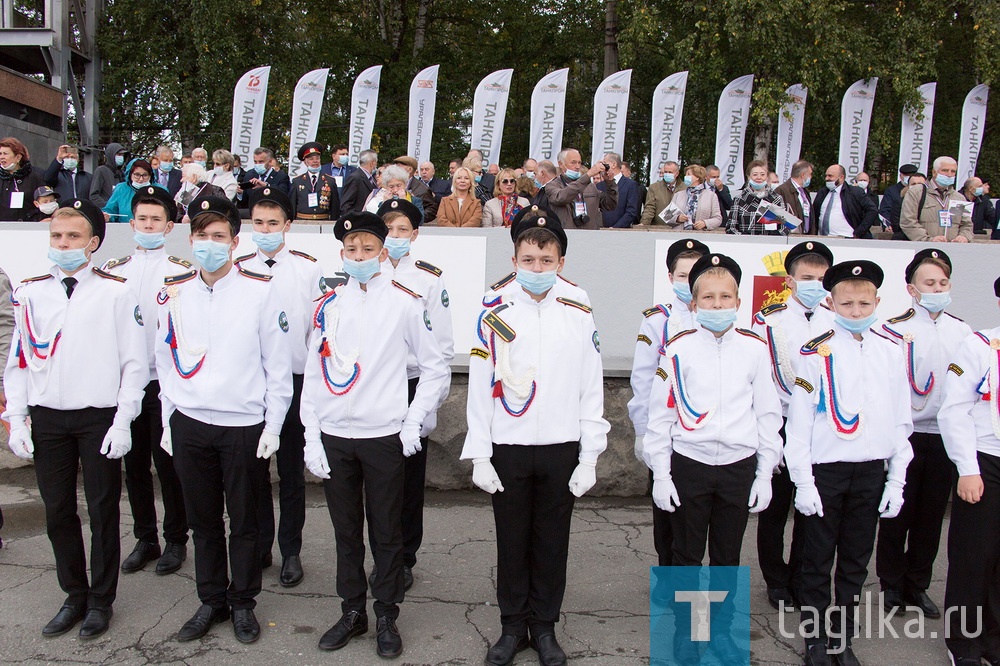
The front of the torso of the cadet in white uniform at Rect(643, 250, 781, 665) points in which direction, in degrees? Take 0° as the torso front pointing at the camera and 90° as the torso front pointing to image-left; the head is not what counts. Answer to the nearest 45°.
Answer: approximately 0°

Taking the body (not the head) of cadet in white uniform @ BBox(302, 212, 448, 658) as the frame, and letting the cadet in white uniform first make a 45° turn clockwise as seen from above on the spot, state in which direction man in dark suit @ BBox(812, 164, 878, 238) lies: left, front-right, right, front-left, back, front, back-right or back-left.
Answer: back

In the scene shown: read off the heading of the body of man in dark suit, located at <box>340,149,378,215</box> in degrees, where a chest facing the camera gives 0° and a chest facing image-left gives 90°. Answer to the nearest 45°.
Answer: approximately 315°

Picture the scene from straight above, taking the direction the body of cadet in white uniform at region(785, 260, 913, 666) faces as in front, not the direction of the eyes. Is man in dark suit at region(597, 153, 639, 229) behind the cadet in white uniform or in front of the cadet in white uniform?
behind

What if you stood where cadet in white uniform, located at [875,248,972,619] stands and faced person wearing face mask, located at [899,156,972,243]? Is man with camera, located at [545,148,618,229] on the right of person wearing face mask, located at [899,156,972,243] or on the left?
left

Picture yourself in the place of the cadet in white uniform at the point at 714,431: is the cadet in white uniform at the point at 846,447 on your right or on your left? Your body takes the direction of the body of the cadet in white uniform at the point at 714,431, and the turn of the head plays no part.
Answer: on your left

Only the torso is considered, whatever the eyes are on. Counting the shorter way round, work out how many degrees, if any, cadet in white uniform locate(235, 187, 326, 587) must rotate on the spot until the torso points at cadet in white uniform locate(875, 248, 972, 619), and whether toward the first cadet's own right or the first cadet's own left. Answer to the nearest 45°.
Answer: approximately 90° to the first cadet's own left

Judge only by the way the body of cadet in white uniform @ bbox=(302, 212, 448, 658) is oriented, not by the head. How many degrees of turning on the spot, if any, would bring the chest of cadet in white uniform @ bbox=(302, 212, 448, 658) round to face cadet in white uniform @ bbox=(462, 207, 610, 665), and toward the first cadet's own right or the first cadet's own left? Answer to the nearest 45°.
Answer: approximately 90° to the first cadet's own left

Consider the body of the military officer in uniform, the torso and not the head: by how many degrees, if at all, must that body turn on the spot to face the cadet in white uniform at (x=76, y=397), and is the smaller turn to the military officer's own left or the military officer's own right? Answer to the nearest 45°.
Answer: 0° — they already face them

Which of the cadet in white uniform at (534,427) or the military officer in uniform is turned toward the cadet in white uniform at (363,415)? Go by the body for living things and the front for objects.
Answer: the military officer in uniform
